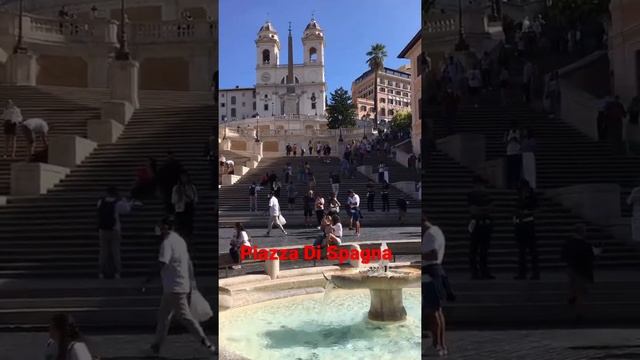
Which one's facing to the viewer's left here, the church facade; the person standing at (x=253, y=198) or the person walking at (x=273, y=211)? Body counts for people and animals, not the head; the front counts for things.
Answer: the person walking at (x=273, y=211)

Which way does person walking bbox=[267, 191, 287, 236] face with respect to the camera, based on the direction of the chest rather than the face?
to the viewer's left

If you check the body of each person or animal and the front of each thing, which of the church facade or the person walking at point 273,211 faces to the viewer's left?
the person walking

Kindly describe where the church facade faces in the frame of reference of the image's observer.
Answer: facing the viewer
